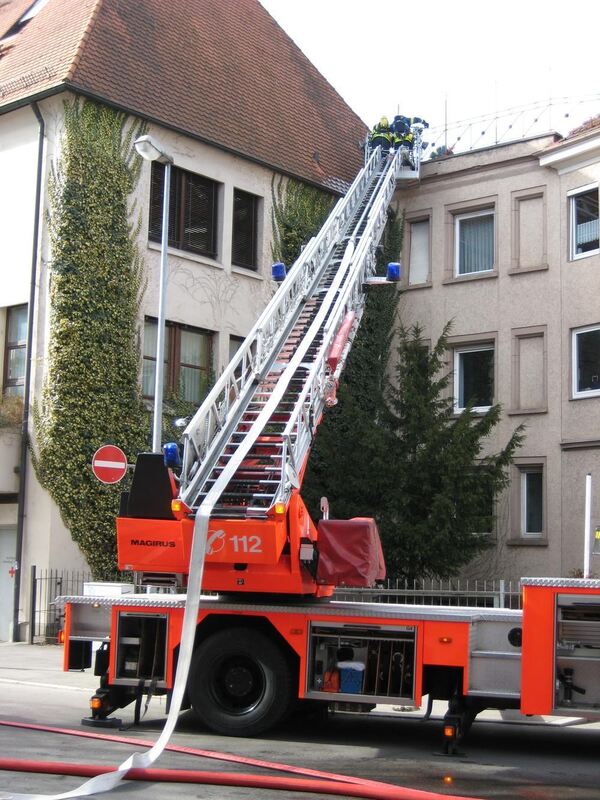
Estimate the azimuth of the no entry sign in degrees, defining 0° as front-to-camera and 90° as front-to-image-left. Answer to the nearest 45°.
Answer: approximately 0°

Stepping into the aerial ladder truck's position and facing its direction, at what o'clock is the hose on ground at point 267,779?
The hose on ground is roughly at 3 o'clock from the aerial ladder truck.

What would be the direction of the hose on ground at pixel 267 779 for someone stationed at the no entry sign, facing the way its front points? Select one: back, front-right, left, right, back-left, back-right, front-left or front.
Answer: front

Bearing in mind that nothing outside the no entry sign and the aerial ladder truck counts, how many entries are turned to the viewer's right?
1

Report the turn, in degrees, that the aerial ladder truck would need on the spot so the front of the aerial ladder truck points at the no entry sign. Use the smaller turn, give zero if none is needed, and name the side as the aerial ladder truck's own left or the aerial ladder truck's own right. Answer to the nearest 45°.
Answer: approximately 135° to the aerial ladder truck's own left

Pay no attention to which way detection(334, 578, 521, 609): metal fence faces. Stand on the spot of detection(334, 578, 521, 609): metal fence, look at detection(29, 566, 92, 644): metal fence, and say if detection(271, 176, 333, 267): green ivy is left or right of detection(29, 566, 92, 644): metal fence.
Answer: right

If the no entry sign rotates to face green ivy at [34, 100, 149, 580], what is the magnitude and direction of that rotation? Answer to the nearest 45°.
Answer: approximately 180°

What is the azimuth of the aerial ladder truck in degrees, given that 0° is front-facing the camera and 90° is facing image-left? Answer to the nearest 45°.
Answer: approximately 270°

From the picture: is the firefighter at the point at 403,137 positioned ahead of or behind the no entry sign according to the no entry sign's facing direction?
behind

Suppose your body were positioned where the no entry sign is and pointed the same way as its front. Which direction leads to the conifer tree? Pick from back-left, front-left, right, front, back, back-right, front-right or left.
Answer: back-left

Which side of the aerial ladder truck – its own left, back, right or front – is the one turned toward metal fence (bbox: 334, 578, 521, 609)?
left

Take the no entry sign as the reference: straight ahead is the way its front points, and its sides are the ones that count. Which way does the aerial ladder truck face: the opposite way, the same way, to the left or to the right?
to the left
